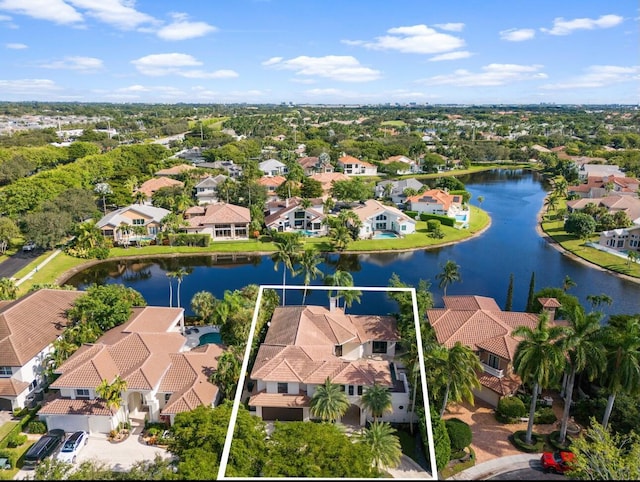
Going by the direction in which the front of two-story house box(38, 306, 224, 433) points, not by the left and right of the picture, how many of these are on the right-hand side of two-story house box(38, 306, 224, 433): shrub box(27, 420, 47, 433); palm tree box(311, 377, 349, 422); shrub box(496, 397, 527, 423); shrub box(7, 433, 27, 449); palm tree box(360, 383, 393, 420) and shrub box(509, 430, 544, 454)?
2

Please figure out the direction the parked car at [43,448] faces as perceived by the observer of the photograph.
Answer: facing away from the viewer and to the right of the viewer

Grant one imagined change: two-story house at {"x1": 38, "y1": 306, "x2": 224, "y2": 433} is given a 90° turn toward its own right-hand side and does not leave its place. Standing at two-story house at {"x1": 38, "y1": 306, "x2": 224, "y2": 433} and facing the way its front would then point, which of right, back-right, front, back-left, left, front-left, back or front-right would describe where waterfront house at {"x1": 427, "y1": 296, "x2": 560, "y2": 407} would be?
back

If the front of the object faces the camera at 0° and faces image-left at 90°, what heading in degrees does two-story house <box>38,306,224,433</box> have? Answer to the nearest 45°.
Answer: approximately 0°

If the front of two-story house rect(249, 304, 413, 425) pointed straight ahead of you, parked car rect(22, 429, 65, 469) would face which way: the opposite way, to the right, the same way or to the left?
the opposite way

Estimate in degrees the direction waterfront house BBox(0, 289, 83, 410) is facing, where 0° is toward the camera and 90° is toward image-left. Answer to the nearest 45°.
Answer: approximately 0°

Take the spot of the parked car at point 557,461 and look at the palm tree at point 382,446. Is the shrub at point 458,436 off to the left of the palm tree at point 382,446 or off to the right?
right

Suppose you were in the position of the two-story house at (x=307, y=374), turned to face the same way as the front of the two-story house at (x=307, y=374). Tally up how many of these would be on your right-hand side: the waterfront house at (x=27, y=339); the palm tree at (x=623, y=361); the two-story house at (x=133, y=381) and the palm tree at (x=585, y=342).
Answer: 2

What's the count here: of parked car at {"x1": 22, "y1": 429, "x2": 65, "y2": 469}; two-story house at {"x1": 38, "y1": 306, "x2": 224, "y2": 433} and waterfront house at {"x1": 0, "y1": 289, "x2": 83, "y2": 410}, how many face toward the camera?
2

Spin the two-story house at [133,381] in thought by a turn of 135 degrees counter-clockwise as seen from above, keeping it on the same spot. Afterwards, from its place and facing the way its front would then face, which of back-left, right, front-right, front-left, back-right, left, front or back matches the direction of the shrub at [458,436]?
right

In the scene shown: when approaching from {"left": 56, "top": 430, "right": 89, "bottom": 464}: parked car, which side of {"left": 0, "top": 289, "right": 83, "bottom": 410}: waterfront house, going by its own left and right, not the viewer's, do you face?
front
